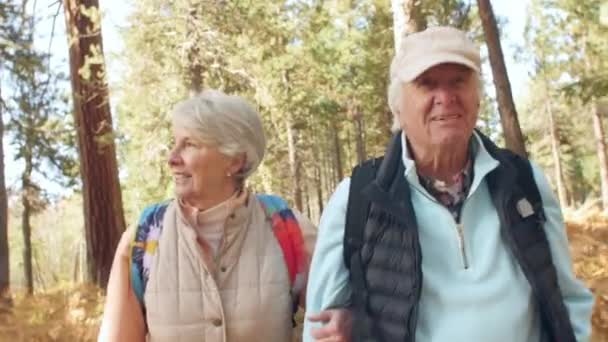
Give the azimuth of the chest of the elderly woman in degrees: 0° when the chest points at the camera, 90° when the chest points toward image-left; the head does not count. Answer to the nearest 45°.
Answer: approximately 0°

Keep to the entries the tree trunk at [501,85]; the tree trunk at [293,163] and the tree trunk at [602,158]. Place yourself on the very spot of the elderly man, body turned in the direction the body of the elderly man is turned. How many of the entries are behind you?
3

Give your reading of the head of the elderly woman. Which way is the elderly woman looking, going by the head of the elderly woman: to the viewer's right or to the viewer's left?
to the viewer's left

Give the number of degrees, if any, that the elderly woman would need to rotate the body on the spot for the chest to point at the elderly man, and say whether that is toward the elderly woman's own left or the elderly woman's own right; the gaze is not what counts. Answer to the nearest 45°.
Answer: approximately 45° to the elderly woman's own left

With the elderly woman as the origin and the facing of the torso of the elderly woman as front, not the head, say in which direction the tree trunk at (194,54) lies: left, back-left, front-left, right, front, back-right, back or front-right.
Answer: back

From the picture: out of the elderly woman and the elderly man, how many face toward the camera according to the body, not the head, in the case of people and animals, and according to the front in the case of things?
2

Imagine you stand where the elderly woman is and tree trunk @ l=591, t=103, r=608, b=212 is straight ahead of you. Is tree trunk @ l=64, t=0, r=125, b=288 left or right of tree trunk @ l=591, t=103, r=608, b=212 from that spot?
left

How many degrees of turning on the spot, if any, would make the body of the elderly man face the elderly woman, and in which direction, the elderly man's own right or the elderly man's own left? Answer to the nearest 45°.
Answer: approximately 90° to the elderly man's own right

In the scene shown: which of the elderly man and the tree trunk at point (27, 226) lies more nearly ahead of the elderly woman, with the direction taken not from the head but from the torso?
the elderly man

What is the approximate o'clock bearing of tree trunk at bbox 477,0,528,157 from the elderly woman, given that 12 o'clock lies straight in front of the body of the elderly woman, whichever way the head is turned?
The tree trunk is roughly at 7 o'clock from the elderly woman.
